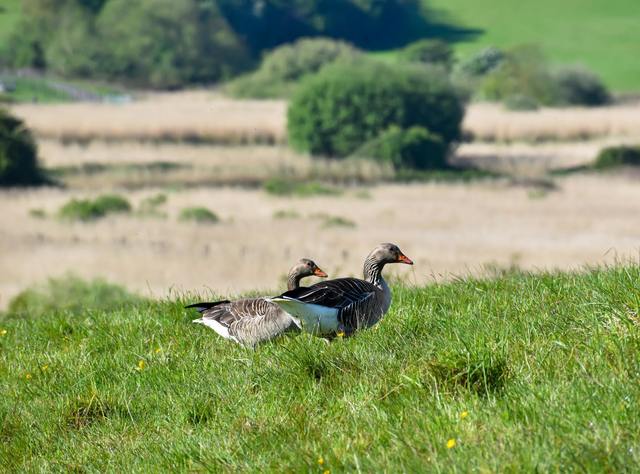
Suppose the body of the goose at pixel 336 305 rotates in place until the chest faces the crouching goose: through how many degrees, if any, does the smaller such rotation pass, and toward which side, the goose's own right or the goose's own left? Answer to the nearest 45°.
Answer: approximately 135° to the goose's own left

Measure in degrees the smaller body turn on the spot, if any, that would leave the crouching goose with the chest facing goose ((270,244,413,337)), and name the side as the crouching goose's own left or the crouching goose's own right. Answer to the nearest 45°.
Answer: approximately 45° to the crouching goose's own right

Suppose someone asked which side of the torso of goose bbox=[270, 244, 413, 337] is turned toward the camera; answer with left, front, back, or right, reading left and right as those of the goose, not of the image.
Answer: right

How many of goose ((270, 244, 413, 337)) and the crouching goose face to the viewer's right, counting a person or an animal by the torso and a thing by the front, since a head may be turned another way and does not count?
2

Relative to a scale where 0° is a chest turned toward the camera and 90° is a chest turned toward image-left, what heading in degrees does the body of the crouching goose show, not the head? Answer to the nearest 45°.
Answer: approximately 270°
